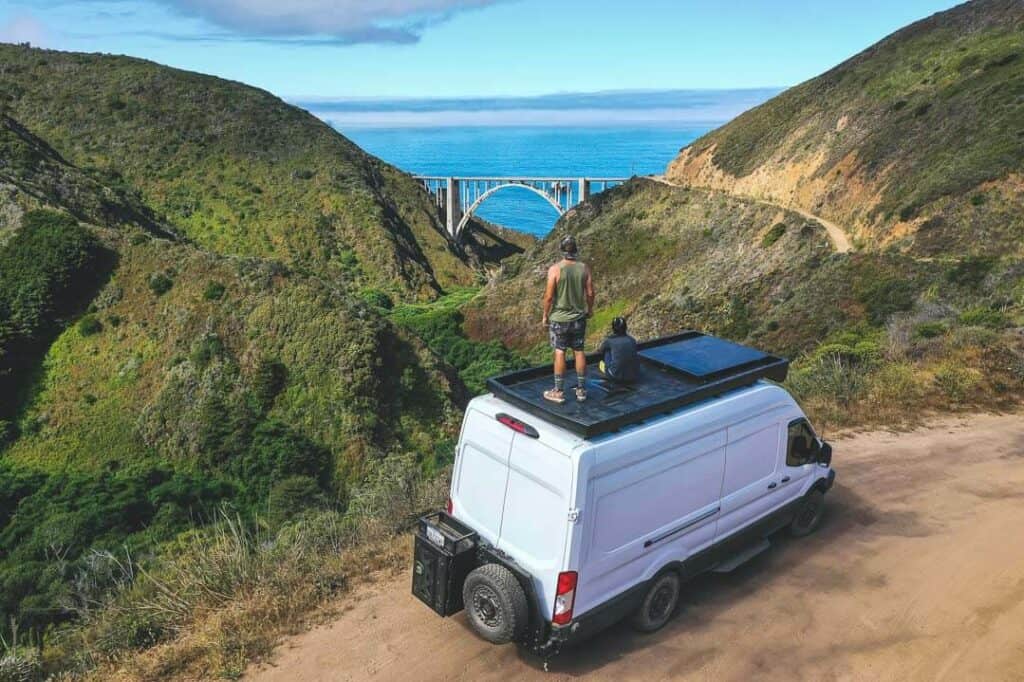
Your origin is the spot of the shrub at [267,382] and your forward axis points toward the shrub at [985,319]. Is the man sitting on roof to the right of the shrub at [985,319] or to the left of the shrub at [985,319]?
right

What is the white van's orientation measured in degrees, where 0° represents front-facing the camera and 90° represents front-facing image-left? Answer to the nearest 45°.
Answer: approximately 225°

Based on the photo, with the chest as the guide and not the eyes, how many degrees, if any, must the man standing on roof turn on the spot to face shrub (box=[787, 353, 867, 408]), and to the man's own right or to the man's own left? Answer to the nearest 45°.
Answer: approximately 45° to the man's own right

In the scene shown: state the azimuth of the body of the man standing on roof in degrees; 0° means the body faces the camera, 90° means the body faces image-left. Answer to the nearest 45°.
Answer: approximately 180°

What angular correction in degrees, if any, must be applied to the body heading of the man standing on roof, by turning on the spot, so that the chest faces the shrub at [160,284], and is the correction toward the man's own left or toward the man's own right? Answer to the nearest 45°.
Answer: approximately 45° to the man's own left

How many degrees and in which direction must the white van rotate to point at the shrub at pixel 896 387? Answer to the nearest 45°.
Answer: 0° — it already faces it

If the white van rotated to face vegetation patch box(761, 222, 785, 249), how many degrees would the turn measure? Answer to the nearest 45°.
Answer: approximately 45° to its left

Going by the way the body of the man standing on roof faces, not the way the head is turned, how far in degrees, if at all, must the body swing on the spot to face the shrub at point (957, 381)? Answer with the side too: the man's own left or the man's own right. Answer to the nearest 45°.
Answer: approximately 45° to the man's own right
